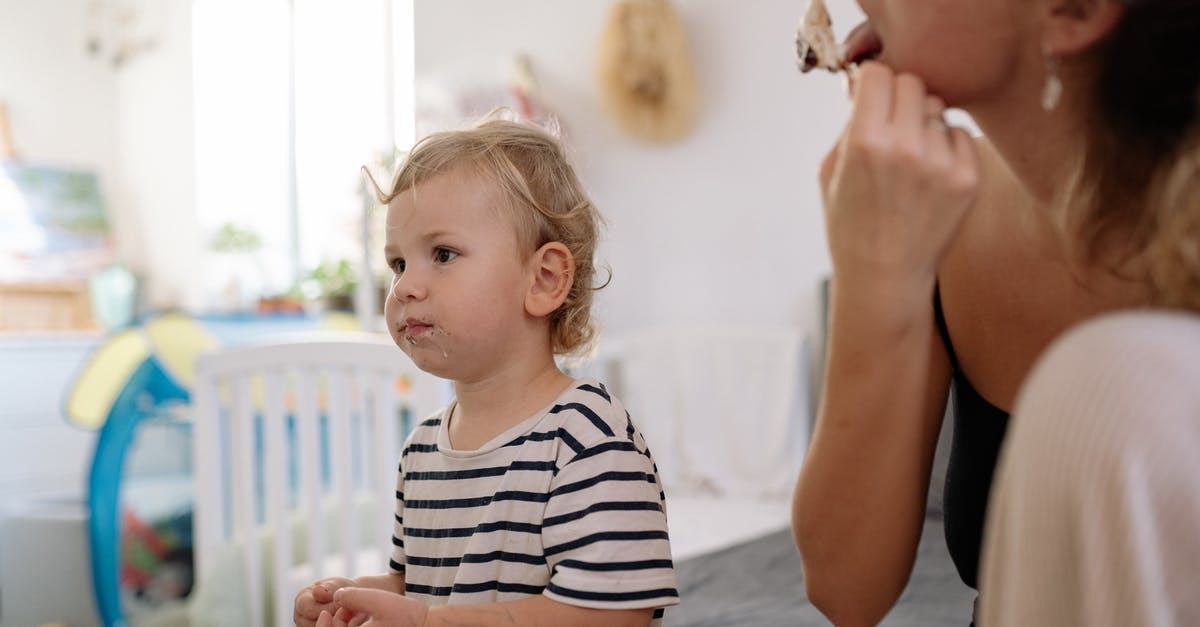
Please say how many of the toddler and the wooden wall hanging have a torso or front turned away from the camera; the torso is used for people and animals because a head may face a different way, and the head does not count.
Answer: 0

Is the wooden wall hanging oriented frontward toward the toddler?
yes

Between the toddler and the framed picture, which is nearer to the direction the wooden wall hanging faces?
the toddler

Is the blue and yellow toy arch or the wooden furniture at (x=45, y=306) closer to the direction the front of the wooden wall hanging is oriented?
the blue and yellow toy arch

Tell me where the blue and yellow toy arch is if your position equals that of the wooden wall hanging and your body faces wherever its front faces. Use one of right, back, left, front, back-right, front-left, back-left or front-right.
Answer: right

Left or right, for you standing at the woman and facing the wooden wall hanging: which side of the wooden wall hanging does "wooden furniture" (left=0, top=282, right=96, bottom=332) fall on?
left

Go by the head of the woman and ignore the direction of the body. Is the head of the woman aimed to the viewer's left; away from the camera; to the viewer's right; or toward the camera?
to the viewer's left

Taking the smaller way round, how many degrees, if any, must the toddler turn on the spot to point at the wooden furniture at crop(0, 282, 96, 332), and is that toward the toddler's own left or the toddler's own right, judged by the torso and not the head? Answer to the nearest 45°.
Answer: approximately 90° to the toddler's own right

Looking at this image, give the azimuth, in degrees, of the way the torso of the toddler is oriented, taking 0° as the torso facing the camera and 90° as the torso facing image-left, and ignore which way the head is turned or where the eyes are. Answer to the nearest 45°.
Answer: approximately 45°

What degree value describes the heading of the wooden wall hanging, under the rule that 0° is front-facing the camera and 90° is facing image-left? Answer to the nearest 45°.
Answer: approximately 0°

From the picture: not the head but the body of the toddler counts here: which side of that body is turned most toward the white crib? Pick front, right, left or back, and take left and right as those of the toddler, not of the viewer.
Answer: right

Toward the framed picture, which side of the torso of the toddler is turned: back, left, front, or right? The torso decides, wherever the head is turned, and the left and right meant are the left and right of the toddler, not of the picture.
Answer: right

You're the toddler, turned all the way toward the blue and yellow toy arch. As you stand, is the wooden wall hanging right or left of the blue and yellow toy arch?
right

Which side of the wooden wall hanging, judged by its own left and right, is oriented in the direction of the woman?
front

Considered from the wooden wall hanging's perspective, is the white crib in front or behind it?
in front
